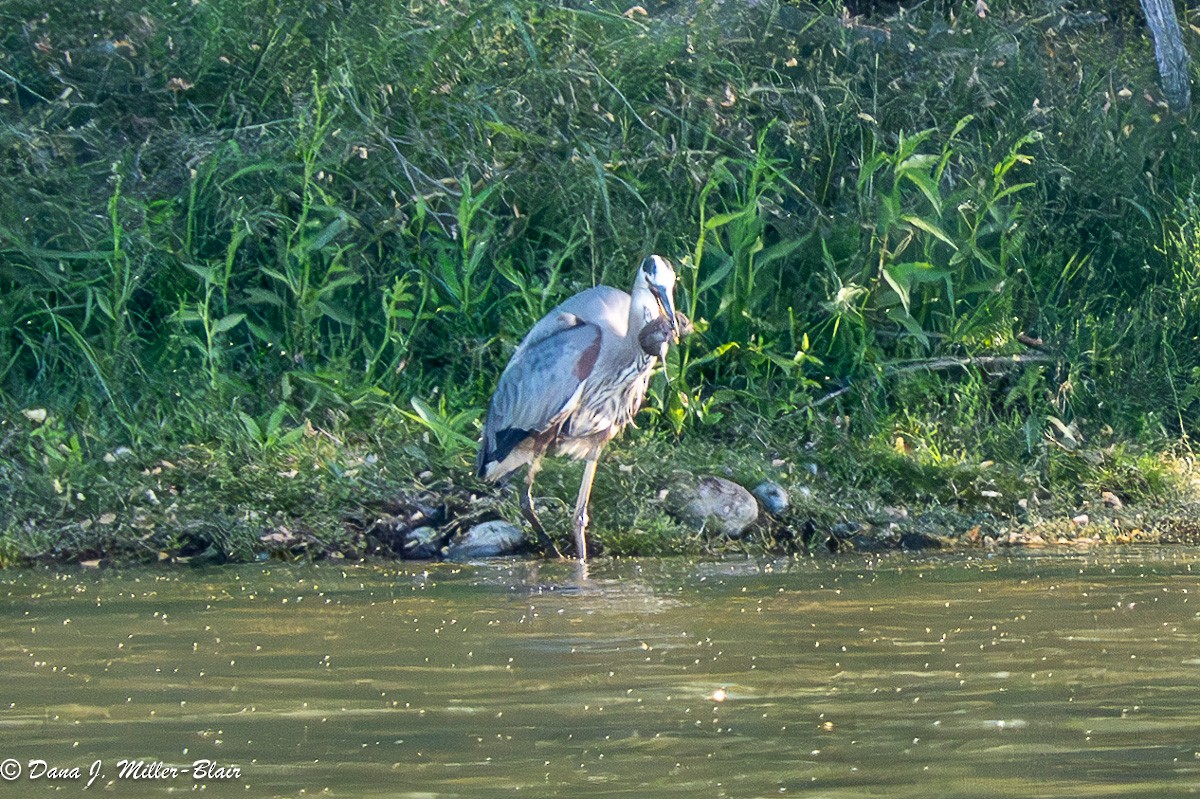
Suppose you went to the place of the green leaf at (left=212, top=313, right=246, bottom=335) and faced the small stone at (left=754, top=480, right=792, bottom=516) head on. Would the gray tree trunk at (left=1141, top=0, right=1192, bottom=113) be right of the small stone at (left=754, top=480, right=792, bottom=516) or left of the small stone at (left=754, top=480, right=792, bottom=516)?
left

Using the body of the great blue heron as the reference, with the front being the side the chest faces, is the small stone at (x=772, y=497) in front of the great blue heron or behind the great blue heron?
in front

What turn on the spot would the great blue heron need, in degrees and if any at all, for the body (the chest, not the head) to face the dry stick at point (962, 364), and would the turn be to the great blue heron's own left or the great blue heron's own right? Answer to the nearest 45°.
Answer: approximately 90° to the great blue heron's own left

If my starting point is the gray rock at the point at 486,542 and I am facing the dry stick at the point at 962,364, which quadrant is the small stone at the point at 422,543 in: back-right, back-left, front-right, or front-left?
back-left

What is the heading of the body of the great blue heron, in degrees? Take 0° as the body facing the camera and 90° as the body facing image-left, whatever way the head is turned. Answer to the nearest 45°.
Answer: approximately 315°

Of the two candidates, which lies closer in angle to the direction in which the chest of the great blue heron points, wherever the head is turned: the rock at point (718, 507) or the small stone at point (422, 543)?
the rock

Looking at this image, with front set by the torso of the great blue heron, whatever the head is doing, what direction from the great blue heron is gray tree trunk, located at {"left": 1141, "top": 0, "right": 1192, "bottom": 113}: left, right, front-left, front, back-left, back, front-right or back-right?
left

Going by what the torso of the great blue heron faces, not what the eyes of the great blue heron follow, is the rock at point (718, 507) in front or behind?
in front

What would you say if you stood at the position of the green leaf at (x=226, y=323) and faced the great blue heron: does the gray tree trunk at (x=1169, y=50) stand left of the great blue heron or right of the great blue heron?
left

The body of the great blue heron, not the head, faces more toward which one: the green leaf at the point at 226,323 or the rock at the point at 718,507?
the rock

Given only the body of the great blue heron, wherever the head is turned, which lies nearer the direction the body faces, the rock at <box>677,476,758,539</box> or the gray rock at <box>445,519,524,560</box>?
the rock
